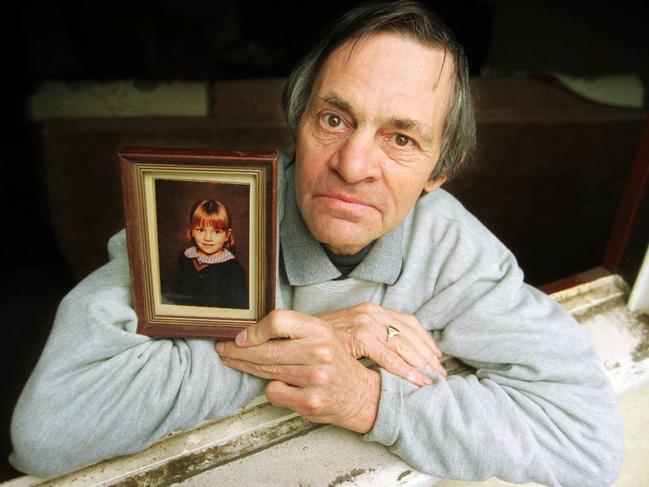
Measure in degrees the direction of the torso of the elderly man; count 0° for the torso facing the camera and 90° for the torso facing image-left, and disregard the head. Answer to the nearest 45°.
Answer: approximately 0°
